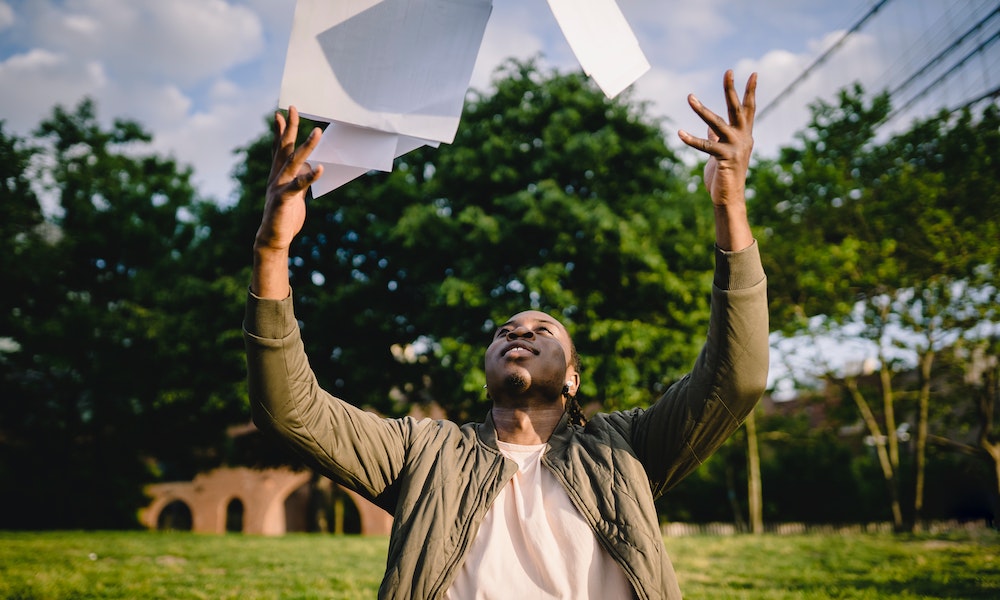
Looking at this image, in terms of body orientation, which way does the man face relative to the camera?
toward the camera

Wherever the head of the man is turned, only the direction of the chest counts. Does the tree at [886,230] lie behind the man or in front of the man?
behind

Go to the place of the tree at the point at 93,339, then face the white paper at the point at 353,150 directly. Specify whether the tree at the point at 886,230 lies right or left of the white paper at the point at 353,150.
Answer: left

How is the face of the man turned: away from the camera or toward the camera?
toward the camera

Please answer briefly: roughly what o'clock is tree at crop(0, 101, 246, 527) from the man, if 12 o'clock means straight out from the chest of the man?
The tree is roughly at 5 o'clock from the man.
